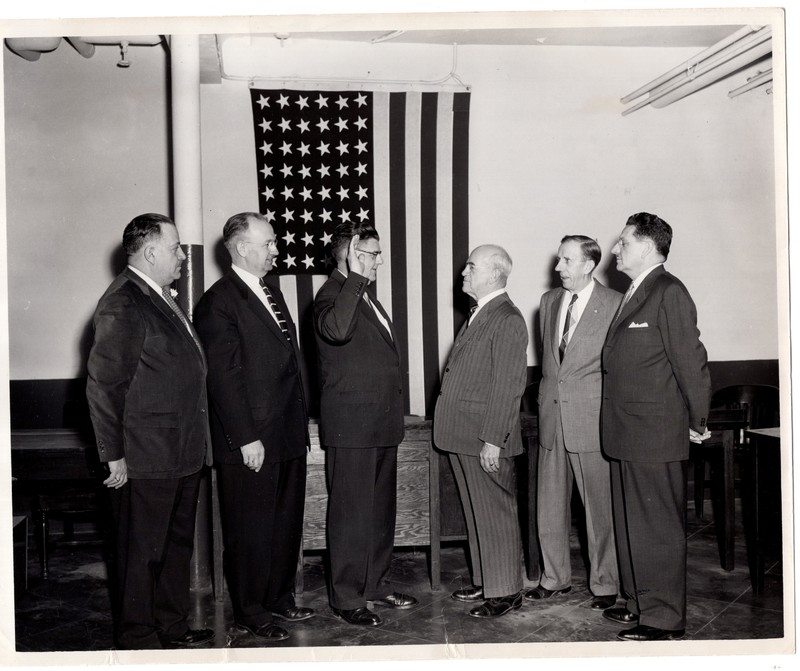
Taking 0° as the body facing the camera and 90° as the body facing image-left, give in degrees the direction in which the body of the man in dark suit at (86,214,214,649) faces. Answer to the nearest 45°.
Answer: approximately 270°

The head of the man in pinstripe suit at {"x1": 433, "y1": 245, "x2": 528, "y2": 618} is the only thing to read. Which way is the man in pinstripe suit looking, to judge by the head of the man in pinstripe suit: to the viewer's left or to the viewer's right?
to the viewer's left

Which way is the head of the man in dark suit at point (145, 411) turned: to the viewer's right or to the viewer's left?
to the viewer's right

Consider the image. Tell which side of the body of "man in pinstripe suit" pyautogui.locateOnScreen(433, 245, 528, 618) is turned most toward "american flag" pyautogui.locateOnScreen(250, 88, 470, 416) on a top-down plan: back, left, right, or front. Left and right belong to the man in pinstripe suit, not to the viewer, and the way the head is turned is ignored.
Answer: right

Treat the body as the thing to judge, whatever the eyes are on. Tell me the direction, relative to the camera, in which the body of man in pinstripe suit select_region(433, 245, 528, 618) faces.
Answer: to the viewer's left

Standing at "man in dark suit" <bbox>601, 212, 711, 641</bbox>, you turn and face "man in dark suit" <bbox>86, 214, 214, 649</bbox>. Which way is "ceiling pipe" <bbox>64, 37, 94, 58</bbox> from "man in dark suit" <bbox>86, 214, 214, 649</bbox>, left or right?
right

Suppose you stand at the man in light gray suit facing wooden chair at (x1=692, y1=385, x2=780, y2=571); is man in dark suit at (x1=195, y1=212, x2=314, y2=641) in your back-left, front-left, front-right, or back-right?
back-left
